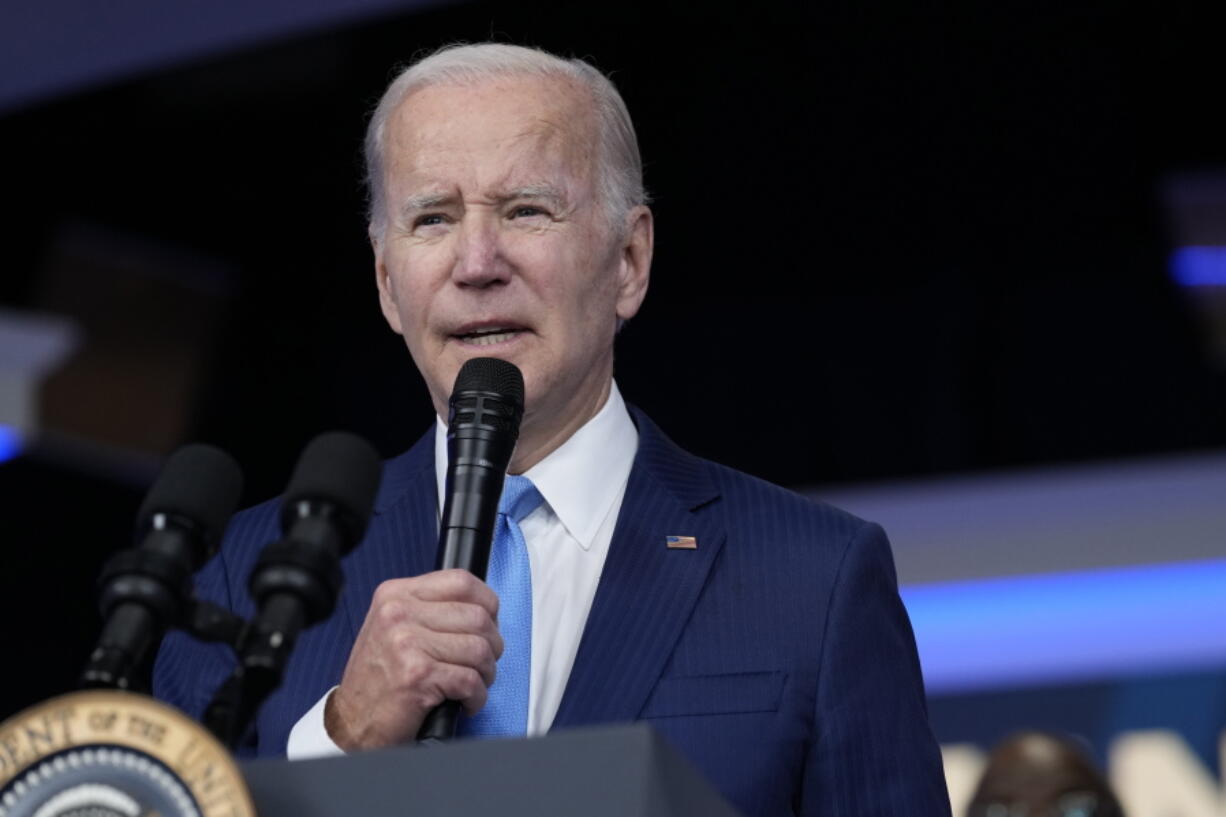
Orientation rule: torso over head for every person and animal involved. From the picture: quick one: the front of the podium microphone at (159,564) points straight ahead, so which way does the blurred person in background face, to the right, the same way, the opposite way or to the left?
the opposite way

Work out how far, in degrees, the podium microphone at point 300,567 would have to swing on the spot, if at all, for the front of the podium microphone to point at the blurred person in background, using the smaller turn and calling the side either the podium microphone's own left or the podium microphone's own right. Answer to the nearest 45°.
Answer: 0° — it already faces them

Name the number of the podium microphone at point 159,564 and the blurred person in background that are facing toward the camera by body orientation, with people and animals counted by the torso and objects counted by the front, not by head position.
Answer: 1

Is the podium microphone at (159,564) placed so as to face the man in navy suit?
yes

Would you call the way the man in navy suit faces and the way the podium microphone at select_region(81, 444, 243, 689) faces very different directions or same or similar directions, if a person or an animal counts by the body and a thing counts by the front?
very different directions

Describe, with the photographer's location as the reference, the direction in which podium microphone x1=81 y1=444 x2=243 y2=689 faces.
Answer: facing away from the viewer and to the right of the viewer

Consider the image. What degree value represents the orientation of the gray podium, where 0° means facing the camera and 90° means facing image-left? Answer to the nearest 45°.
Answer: approximately 45°

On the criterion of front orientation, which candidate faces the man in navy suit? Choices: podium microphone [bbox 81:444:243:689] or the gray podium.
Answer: the podium microphone

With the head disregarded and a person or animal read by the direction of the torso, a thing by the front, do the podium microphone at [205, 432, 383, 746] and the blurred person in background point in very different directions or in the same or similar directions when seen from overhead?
very different directions
